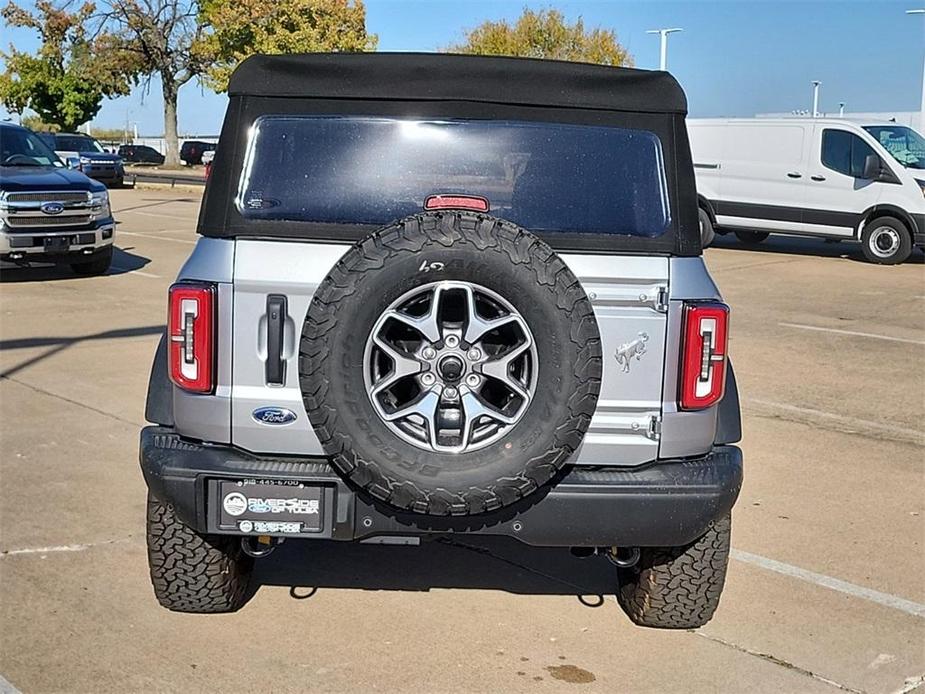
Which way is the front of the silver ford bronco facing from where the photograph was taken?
facing away from the viewer

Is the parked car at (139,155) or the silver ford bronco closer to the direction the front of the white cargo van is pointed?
the silver ford bronco

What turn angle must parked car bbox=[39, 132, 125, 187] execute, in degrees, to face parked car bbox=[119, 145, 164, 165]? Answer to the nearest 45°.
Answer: approximately 135° to its left

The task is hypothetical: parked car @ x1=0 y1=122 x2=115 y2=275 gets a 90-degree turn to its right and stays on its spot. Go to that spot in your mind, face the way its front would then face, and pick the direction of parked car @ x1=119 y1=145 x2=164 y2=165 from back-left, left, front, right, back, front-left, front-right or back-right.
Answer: back-right

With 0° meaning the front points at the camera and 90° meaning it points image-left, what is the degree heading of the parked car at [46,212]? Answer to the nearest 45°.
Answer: approximately 315°

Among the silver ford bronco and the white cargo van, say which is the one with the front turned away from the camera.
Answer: the silver ford bronco

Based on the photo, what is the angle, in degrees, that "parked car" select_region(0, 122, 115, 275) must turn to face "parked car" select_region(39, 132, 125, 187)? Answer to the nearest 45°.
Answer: approximately 135° to its left

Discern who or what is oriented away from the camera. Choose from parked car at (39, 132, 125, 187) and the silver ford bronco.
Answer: the silver ford bronco
